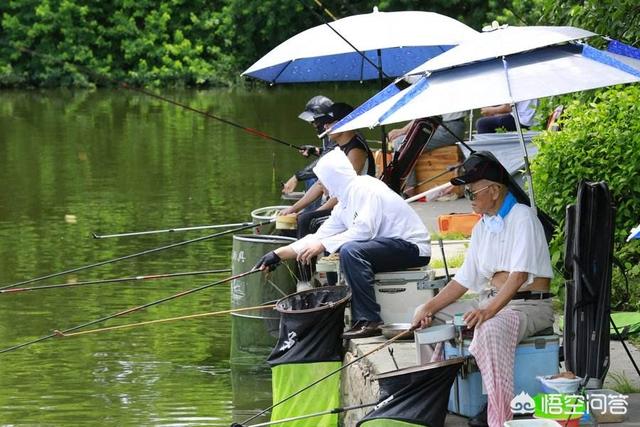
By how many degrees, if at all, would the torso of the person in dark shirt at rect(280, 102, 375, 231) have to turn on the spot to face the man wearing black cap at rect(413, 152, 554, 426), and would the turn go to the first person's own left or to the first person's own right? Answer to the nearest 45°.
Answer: approximately 90° to the first person's own left

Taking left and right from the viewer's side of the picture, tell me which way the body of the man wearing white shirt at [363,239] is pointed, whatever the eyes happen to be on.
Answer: facing to the left of the viewer

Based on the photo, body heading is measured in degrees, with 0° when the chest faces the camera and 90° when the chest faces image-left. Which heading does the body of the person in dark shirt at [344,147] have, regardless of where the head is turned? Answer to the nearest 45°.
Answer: approximately 90°

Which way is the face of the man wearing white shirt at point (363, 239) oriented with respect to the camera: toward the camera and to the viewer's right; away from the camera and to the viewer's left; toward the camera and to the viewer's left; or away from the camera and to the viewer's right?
away from the camera and to the viewer's left

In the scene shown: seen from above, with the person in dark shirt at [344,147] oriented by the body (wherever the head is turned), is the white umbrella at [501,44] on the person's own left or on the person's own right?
on the person's own left

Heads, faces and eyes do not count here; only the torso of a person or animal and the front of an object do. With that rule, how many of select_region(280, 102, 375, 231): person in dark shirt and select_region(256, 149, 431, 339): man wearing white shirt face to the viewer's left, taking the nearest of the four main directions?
2
